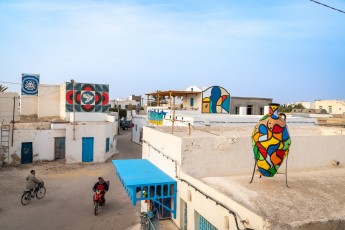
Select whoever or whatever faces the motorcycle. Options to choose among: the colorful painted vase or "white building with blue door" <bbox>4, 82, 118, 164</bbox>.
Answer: the white building with blue door

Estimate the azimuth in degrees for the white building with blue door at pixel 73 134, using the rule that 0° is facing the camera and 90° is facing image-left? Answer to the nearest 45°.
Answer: approximately 0°

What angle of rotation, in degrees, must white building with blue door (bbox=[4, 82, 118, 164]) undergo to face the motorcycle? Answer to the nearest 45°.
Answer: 0° — it already faces it
